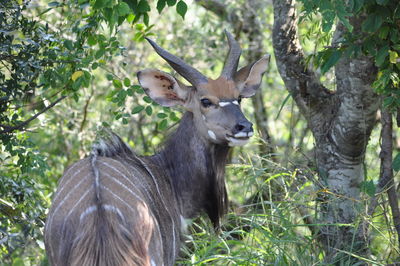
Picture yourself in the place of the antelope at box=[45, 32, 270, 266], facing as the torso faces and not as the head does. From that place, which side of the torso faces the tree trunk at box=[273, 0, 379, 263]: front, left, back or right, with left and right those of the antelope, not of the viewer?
front

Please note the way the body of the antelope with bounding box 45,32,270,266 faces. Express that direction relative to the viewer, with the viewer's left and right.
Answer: facing away from the viewer and to the right of the viewer

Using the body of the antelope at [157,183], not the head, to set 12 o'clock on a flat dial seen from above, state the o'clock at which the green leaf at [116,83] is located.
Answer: The green leaf is roughly at 10 o'clock from the antelope.

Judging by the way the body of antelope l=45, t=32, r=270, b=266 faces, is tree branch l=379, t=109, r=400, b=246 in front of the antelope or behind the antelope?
in front

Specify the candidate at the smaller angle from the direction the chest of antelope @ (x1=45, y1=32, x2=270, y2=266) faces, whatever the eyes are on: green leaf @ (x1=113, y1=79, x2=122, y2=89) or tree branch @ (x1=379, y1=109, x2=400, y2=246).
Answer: the tree branch
